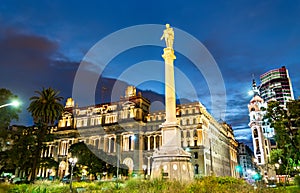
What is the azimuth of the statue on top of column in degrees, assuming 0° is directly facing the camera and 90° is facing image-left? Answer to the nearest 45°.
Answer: approximately 45°
